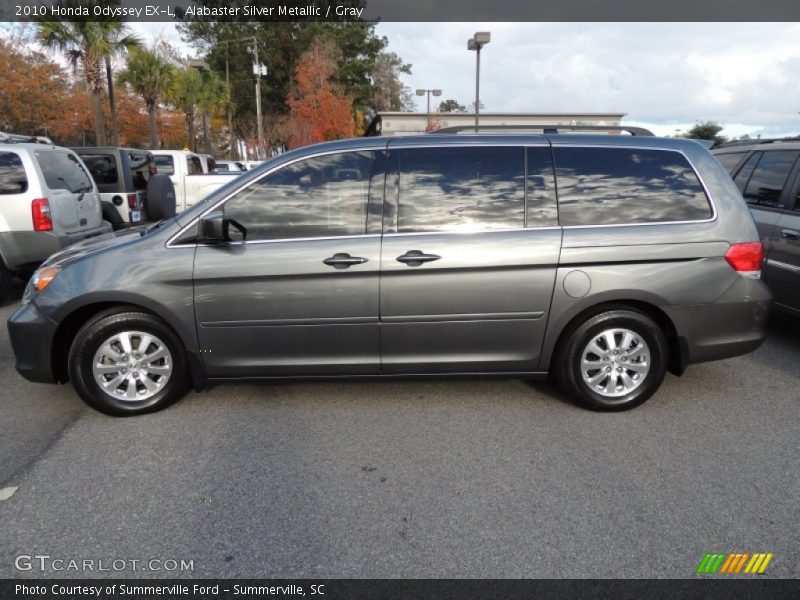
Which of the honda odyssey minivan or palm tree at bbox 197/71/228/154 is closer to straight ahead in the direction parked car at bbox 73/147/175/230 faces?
the palm tree

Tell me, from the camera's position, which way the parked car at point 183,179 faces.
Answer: facing away from the viewer and to the left of the viewer

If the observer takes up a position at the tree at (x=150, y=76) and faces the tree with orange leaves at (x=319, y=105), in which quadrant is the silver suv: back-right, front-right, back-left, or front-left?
back-right

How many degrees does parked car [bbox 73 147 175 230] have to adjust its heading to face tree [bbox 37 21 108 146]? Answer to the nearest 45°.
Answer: approximately 45° to its right

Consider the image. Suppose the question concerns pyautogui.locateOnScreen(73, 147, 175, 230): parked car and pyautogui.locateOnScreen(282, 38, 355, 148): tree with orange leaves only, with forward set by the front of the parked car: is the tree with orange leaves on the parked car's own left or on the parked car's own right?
on the parked car's own right

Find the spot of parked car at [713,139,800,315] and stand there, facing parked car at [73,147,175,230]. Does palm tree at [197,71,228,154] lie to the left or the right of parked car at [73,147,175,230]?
right

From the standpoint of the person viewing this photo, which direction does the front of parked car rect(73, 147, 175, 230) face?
facing away from the viewer and to the left of the viewer

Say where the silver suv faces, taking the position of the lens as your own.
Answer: facing away from the viewer and to the left of the viewer

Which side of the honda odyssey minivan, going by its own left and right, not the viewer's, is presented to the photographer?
left
